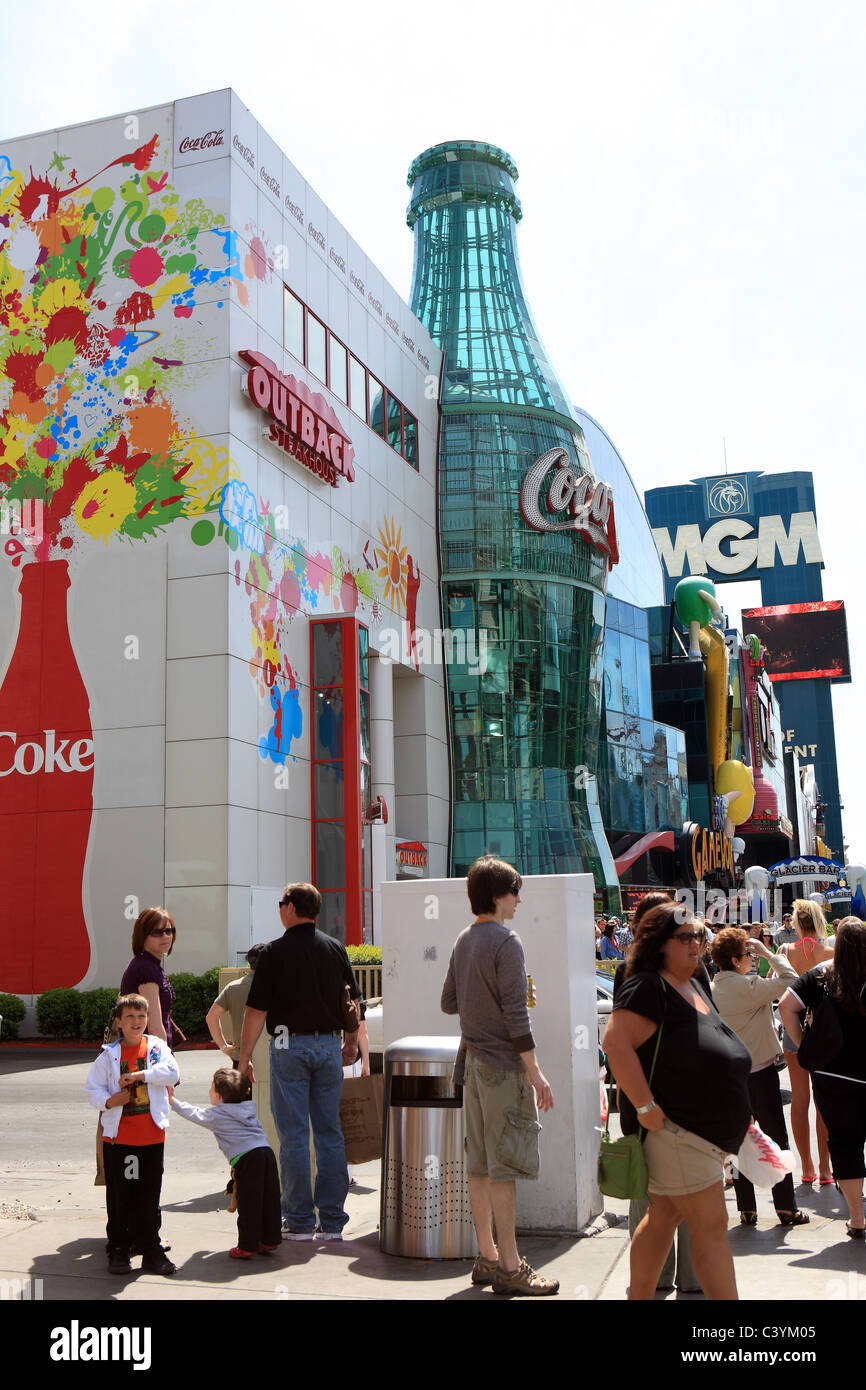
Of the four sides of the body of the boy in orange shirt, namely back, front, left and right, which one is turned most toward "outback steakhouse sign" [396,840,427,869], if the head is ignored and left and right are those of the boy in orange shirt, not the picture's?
back

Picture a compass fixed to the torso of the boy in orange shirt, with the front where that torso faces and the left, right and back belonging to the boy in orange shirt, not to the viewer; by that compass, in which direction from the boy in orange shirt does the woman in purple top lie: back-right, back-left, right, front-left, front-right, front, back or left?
back

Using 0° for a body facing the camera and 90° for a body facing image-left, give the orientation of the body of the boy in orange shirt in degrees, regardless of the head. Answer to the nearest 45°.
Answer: approximately 0°

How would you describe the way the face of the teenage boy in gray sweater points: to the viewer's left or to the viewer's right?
to the viewer's right

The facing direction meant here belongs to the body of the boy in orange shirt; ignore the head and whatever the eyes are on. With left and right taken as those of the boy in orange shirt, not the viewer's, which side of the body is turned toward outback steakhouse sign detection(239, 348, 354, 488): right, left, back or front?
back

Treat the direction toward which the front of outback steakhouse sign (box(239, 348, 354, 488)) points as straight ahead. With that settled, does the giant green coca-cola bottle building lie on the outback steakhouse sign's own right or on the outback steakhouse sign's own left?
on the outback steakhouse sign's own left
